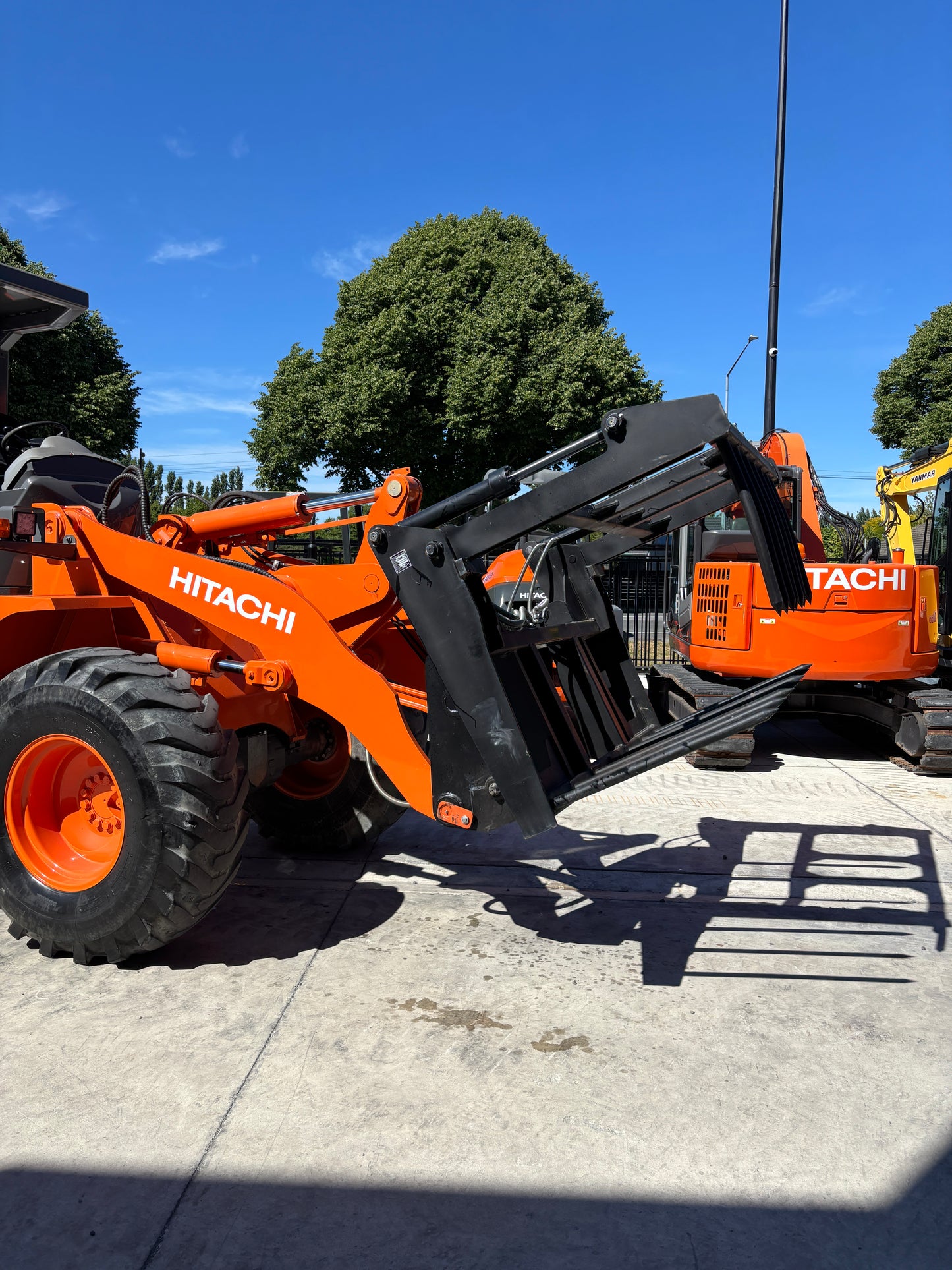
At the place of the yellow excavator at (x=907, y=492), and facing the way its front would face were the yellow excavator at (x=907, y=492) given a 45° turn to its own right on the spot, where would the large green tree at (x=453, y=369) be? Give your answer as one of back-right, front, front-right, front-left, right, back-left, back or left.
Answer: front

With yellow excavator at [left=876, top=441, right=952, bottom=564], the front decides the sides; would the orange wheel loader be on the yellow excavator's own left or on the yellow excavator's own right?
on the yellow excavator's own left

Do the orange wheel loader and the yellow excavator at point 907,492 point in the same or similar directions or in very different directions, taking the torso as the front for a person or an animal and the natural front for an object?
very different directions

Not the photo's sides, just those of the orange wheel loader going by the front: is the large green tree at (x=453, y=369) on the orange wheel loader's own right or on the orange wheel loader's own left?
on the orange wheel loader's own left

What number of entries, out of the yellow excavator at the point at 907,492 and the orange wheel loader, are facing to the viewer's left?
1

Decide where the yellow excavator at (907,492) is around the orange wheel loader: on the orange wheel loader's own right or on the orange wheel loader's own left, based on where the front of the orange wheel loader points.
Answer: on the orange wheel loader's own left

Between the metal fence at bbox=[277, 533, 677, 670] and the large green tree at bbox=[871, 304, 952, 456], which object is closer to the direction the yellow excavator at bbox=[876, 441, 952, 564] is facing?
the metal fence

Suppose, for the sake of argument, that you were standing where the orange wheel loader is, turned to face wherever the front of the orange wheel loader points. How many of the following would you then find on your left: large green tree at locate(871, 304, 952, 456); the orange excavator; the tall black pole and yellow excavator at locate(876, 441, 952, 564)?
4

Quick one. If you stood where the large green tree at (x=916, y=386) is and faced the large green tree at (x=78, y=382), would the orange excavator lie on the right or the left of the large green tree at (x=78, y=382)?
left

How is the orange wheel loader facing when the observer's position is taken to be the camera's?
facing the viewer and to the right of the viewer

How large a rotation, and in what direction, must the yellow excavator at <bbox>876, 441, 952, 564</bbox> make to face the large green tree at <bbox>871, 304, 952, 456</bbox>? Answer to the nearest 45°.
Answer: approximately 90° to its right

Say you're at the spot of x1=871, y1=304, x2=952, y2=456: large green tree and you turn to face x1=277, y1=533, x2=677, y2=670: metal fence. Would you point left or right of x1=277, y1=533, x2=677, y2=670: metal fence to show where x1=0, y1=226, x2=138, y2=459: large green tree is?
right

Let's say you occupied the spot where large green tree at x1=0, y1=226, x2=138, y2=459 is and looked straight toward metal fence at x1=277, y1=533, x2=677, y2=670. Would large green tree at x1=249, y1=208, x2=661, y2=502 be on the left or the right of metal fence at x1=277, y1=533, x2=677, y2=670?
left

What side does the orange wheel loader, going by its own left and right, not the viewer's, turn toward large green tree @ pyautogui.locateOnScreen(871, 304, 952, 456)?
left

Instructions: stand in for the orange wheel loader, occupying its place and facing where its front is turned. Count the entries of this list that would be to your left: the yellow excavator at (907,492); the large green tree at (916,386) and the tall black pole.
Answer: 3

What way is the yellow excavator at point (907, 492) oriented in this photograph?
to the viewer's left
